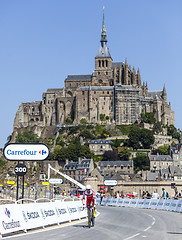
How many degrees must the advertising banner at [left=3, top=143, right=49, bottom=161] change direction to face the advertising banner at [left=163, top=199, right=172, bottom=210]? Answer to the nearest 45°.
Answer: approximately 135° to its left

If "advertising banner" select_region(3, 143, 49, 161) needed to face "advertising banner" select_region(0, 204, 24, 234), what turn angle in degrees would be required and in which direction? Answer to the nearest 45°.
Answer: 0° — it already faces it

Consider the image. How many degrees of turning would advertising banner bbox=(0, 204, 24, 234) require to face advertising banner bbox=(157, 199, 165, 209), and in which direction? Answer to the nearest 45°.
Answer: approximately 90° to its left

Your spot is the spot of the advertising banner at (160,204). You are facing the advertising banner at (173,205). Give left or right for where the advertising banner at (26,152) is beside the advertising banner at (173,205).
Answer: right

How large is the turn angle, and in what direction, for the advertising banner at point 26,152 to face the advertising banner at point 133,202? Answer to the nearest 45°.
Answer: approximately 135° to its left

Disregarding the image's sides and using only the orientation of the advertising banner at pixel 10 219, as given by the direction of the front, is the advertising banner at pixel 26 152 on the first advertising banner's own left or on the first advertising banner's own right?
on the first advertising banner's own left

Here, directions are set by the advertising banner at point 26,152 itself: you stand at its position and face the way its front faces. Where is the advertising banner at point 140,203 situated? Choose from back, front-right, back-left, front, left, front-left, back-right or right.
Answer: back-left

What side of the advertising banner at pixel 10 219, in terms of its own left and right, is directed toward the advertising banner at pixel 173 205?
left

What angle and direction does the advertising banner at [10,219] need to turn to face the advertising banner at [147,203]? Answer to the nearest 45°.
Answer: approximately 90° to its left

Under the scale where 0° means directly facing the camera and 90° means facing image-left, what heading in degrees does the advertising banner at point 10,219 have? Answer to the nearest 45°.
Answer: approximately 315°

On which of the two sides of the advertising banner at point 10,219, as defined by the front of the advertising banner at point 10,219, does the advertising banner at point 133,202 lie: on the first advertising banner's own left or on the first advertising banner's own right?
on the first advertising banner's own left
